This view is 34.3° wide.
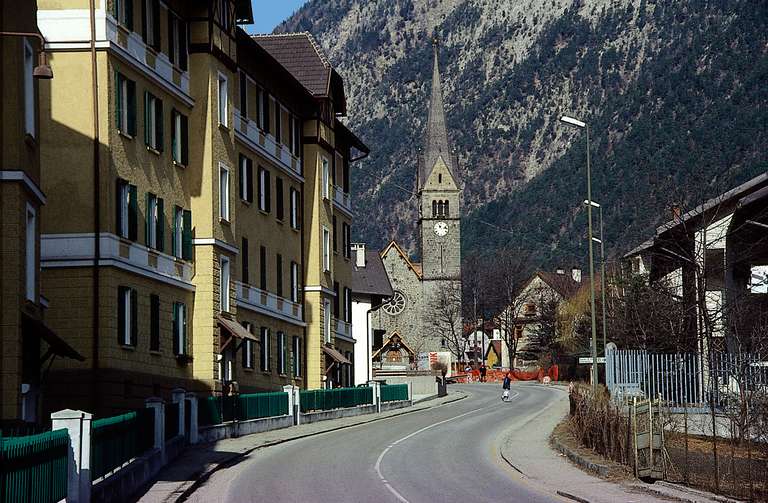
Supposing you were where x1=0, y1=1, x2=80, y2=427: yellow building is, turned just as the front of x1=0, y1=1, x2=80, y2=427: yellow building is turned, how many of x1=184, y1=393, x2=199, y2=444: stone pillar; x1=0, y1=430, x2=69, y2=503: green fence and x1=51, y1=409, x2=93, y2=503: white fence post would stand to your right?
2

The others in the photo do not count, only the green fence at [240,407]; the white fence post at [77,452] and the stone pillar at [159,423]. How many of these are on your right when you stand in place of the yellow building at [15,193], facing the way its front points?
1

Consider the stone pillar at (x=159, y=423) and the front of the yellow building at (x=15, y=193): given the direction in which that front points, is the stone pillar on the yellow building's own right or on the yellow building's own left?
on the yellow building's own left

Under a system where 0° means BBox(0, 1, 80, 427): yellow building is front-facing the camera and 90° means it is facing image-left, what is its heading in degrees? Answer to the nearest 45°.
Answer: approximately 270°

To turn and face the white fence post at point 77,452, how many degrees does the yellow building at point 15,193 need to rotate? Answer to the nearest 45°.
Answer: approximately 90° to its right

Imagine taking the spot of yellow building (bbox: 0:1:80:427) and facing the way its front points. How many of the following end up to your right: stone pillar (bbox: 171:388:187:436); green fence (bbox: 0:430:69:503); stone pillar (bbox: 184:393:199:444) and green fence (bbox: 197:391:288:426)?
1

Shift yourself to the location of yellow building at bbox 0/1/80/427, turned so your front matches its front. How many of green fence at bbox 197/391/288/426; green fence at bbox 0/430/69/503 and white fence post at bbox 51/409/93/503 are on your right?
2

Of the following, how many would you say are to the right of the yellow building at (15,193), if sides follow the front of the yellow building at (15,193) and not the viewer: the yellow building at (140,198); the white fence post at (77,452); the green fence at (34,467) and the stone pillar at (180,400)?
2

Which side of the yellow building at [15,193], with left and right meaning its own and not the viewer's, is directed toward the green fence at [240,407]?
left

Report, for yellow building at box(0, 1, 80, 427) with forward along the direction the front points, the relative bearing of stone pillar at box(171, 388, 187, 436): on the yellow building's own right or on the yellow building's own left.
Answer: on the yellow building's own left

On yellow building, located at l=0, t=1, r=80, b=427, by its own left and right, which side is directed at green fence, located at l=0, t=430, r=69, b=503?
right
